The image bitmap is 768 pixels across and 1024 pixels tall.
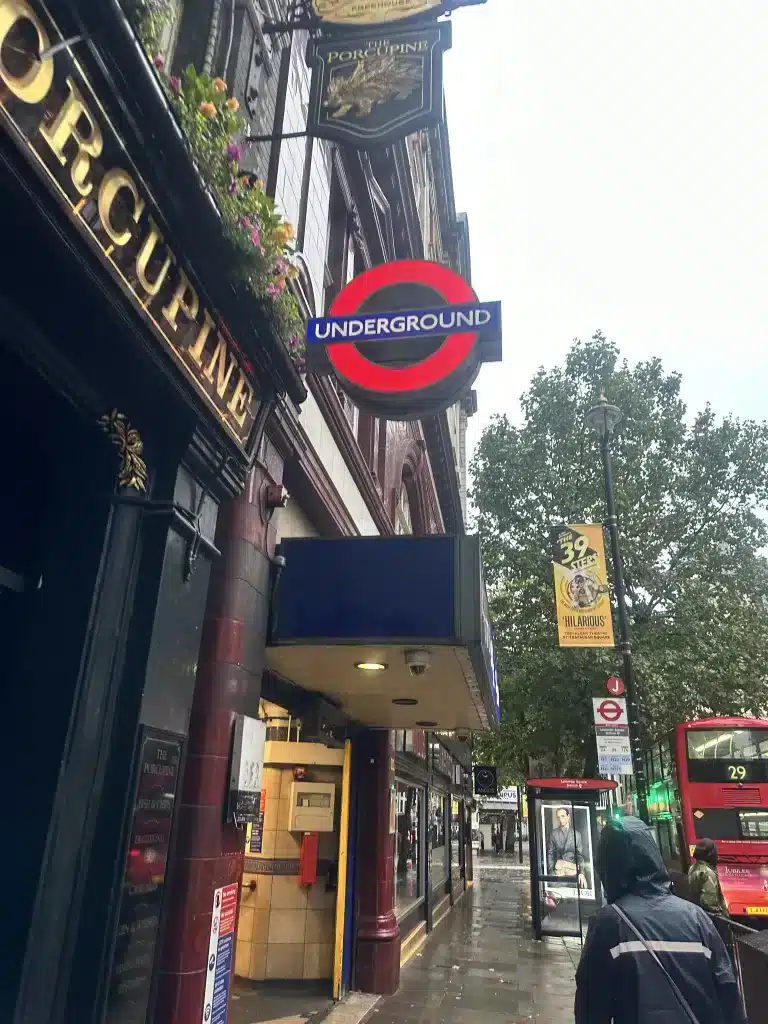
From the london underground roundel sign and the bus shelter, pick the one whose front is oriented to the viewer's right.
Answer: the bus shelter

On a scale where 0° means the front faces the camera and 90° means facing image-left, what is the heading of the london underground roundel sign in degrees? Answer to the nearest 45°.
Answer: approximately 0°

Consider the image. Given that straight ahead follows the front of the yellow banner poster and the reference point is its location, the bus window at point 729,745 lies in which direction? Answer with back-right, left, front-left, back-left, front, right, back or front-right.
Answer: back-left

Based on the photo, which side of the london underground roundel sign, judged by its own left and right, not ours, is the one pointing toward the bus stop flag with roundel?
back

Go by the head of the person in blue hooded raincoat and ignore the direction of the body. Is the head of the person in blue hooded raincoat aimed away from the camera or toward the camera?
away from the camera

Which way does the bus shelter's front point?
to the viewer's right

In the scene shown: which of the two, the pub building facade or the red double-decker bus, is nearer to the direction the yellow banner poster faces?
the pub building facade

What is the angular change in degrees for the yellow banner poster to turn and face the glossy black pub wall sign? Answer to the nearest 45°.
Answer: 0° — it already faces it
